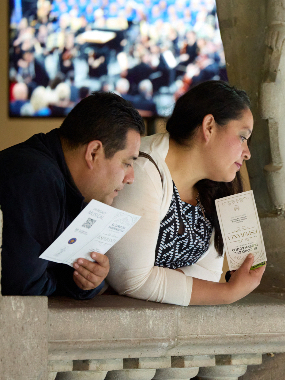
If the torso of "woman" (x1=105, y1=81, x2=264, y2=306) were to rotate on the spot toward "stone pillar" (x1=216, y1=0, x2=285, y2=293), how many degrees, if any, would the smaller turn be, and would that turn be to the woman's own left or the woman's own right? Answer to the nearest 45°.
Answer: approximately 90° to the woman's own left
